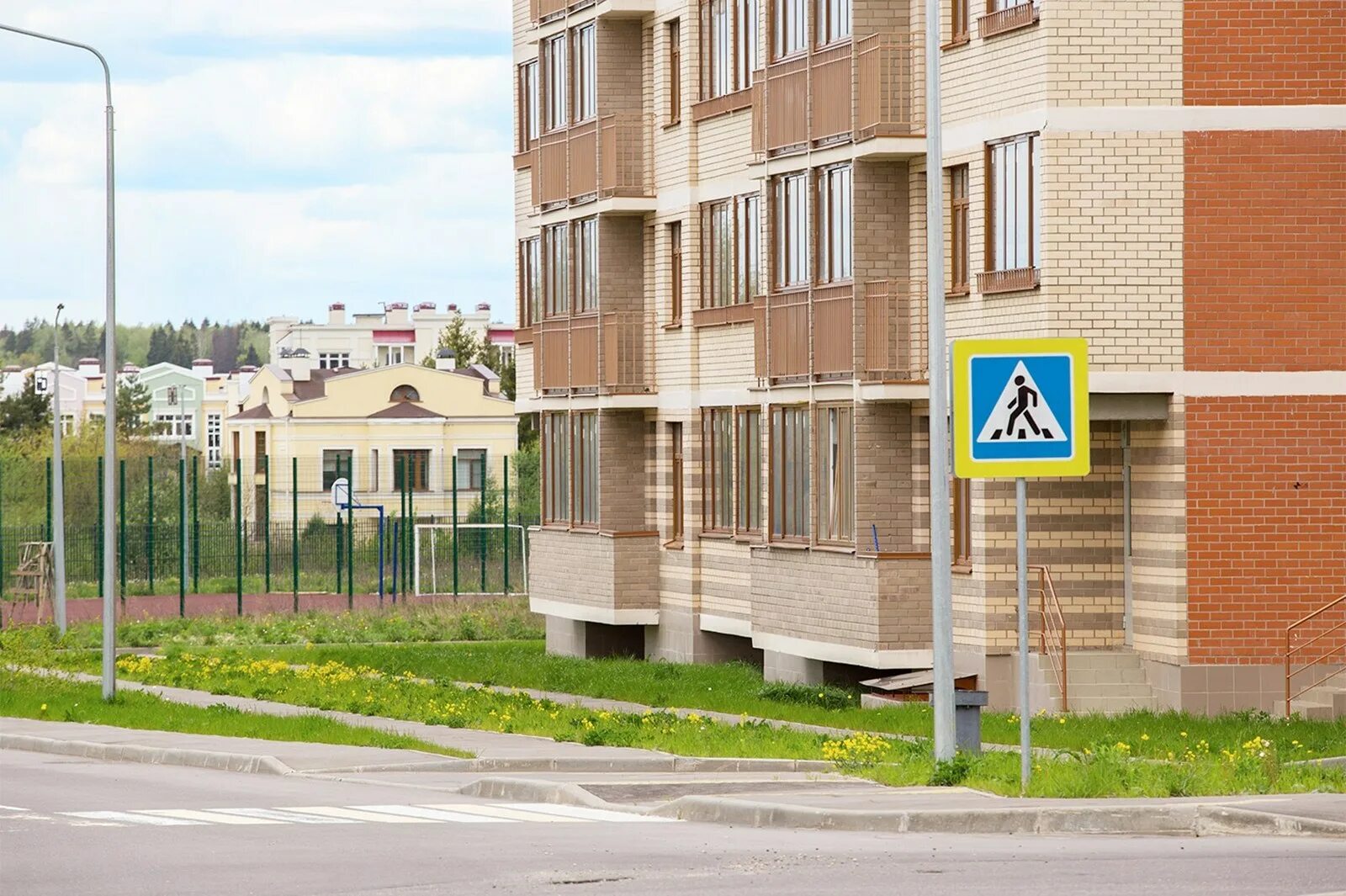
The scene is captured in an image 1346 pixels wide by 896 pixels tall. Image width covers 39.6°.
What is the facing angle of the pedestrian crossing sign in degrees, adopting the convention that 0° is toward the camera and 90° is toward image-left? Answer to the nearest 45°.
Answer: approximately 0°

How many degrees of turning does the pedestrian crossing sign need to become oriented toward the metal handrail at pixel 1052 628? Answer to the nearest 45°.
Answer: approximately 180°

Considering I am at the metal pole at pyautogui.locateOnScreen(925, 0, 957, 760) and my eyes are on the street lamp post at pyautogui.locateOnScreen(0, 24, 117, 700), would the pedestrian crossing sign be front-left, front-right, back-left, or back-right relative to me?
back-left

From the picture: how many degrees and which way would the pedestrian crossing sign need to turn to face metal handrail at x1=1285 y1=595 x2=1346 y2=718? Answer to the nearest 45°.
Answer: approximately 180°

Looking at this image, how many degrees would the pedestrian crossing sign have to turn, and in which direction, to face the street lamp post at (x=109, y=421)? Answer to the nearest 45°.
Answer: approximately 135° to its right

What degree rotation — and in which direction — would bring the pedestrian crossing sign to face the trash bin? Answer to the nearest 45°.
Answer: approximately 180°

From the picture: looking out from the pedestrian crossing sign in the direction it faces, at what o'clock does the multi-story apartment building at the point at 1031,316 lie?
The multi-story apartment building is roughly at 6 o'clock from the pedestrian crossing sign.

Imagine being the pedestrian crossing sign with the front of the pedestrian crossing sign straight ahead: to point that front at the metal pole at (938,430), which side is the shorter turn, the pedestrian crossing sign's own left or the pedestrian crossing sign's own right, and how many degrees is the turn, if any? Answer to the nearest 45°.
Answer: approximately 180°
